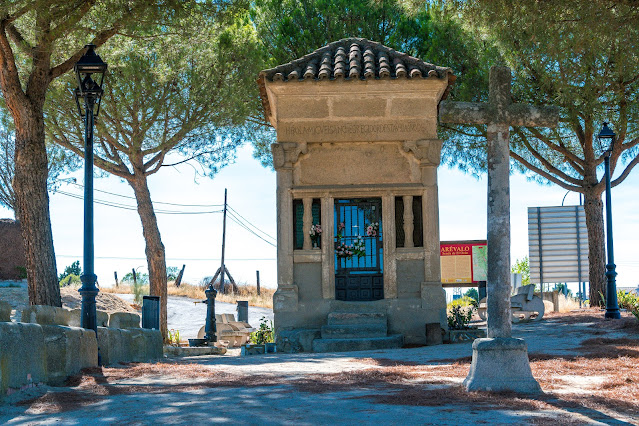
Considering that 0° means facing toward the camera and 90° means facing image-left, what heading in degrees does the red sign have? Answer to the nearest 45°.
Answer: approximately 0°

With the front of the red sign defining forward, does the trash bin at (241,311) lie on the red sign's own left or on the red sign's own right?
on the red sign's own right
